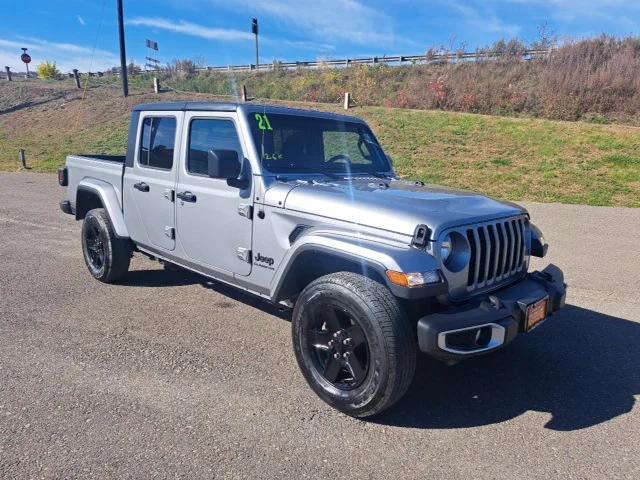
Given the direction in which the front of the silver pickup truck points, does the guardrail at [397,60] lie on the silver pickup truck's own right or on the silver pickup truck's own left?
on the silver pickup truck's own left

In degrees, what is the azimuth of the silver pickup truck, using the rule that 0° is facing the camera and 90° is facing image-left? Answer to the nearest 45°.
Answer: approximately 315°
